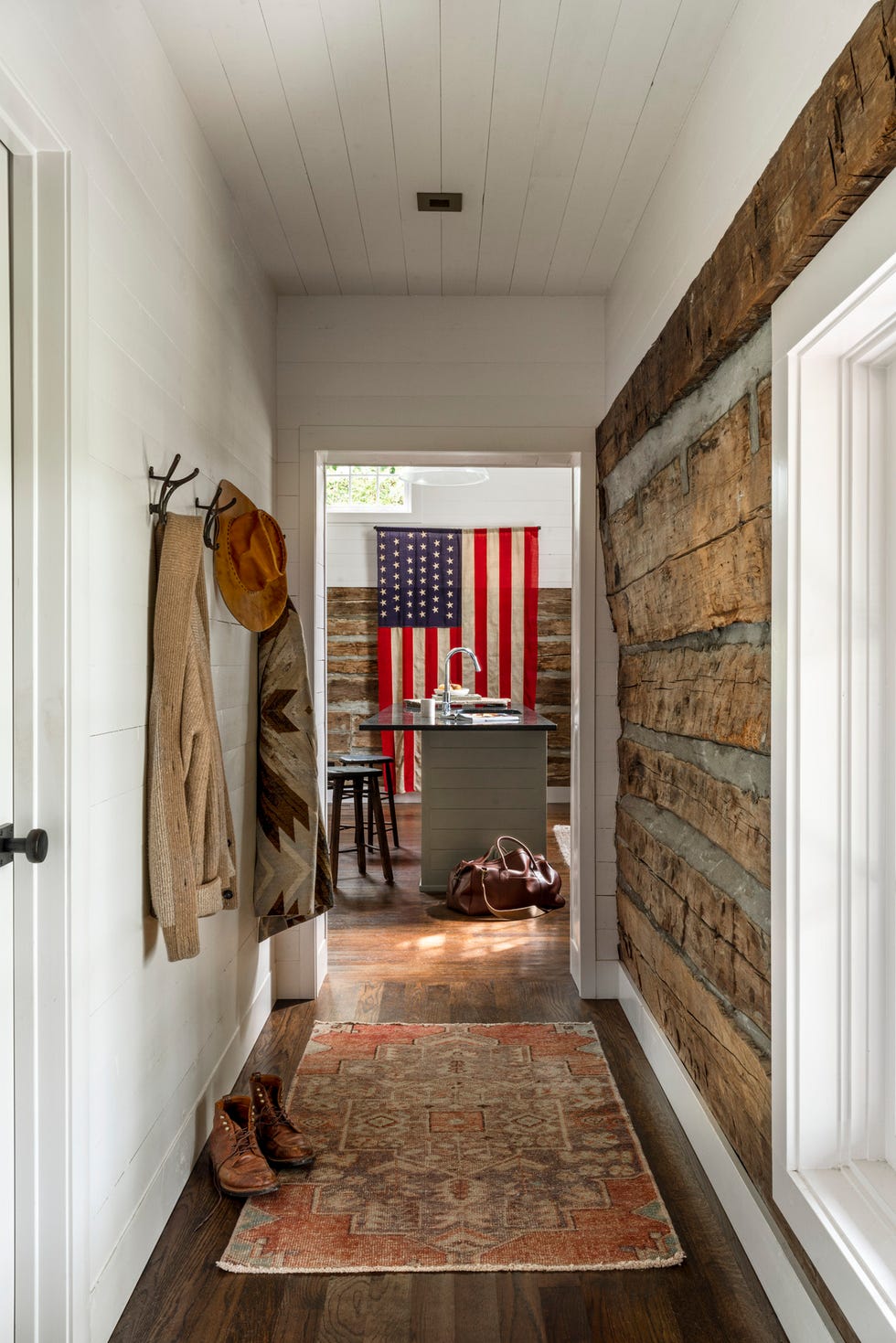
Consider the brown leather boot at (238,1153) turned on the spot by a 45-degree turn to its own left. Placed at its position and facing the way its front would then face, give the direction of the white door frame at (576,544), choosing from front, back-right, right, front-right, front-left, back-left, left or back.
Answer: front-left

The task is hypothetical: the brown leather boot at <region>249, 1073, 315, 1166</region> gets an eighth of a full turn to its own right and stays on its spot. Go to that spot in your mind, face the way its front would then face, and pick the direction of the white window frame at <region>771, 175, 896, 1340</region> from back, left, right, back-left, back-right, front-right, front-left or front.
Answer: front-left

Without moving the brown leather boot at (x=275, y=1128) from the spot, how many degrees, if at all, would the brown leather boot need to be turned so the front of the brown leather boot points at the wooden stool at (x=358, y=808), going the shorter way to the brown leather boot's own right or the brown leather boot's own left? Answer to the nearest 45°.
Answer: approximately 135° to the brown leather boot's own left

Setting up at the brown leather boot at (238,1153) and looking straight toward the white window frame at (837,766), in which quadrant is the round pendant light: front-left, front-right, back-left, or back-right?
back-left

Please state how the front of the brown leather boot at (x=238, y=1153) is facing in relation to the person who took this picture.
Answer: facing the viewer and to the right of the viewer
